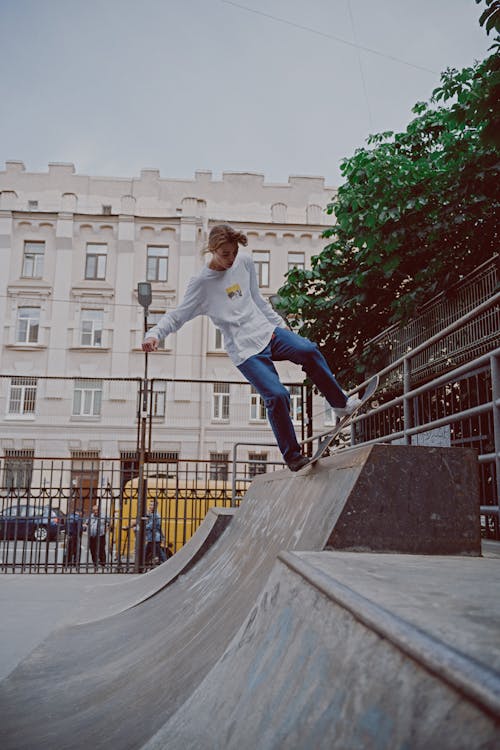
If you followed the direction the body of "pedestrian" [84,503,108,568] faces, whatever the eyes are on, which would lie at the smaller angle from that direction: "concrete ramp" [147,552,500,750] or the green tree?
the concrete ramp

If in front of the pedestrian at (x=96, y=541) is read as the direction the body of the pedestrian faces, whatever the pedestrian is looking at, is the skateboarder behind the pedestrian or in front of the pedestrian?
in front

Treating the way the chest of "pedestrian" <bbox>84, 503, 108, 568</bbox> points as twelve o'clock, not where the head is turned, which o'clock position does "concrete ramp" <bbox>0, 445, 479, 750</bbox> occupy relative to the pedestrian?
The concrete ramp is roughly at 12 o'clock from the pedestrian.

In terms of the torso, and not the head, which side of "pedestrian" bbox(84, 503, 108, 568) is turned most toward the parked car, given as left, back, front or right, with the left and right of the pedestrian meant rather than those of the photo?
right

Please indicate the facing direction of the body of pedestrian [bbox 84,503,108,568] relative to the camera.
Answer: toward the camera

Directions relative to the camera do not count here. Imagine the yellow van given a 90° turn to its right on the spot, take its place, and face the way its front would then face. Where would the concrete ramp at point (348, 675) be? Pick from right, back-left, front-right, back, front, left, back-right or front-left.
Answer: back

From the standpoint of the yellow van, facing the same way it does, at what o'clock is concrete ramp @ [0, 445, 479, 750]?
The concrete ramp is roughly at 9 o'clock from the yellow van.

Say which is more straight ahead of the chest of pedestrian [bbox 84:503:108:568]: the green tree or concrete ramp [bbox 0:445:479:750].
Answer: the concrete ramp

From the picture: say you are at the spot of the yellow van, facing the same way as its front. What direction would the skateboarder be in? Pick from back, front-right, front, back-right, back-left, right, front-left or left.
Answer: left

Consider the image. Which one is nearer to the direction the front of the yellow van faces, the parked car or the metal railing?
the parked car

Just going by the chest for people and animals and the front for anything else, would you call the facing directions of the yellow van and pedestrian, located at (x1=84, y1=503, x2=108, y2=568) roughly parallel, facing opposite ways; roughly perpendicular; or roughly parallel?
roughly perpendicular

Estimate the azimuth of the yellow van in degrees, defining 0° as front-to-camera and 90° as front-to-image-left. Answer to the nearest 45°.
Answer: approximately 90°
